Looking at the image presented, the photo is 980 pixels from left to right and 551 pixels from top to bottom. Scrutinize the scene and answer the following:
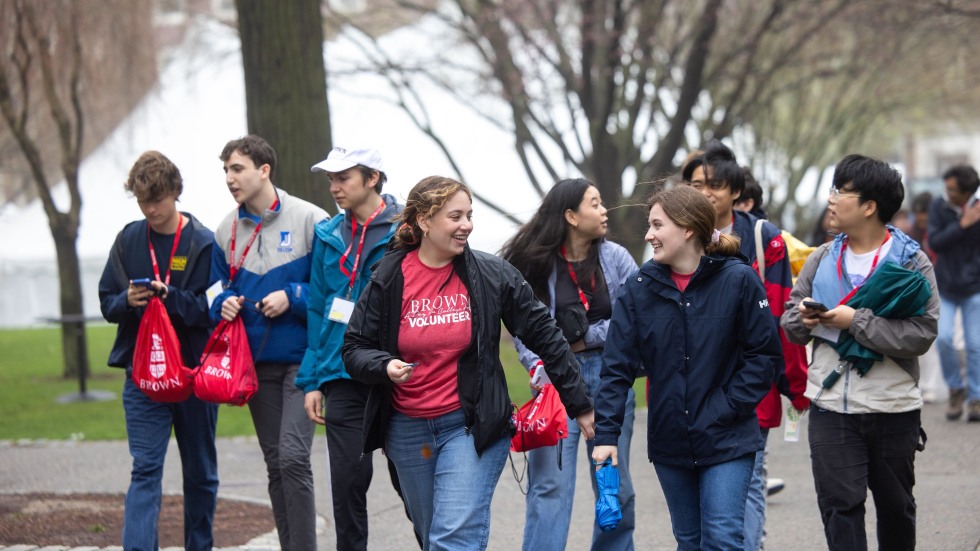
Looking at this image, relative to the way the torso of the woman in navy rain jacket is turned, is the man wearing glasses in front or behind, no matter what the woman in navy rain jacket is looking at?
behind

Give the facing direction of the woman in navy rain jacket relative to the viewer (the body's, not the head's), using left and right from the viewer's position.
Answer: facing the viewer and to the left of the viewer

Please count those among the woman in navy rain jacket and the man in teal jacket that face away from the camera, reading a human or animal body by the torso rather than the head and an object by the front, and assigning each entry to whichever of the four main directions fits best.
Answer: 0

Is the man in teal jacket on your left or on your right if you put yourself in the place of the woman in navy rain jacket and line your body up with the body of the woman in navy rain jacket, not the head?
on your right

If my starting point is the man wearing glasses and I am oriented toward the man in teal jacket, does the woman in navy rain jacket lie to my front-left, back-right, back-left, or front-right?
front-left

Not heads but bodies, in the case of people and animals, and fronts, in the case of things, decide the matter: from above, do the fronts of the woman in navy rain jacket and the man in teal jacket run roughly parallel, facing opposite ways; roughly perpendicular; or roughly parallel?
roughly parallel

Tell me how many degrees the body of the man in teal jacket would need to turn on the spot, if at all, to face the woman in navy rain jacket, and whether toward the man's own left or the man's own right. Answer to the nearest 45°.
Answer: approximately 90° to the man's own left

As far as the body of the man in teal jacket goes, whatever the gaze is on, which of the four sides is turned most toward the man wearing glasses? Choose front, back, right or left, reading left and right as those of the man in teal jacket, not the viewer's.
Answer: left

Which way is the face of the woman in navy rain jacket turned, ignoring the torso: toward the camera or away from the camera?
toward the camera
